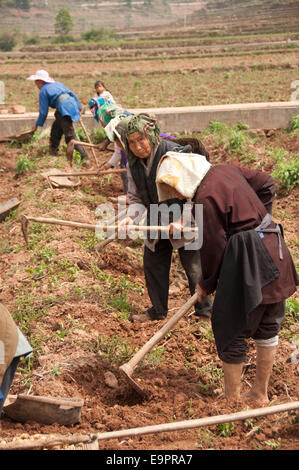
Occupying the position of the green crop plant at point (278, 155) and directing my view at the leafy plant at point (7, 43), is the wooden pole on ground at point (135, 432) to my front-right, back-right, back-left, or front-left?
back-left

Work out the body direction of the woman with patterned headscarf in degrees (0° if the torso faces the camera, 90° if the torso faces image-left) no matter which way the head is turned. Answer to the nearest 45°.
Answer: approximately 45°

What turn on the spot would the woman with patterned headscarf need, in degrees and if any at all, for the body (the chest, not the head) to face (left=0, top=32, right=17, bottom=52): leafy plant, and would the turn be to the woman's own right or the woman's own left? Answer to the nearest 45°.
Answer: approximately 135° to the woman's own right

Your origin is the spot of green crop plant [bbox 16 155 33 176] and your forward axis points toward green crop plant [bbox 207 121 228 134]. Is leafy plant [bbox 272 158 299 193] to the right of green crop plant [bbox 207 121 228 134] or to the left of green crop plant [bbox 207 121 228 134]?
right

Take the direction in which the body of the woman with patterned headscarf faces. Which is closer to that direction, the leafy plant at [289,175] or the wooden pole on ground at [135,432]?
the wooden pole on ground

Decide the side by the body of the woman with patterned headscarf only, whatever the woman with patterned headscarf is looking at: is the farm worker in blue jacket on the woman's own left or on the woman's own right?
on the woman's own right

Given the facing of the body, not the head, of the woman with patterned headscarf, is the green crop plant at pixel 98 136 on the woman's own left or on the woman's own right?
on the woman's own right

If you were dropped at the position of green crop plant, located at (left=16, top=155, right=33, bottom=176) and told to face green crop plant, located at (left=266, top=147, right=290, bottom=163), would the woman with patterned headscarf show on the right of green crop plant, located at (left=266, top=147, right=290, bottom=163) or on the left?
right

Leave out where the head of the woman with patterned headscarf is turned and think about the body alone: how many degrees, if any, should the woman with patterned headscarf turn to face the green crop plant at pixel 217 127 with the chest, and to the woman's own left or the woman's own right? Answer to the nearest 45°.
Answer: approximately 135° to the woman's own right

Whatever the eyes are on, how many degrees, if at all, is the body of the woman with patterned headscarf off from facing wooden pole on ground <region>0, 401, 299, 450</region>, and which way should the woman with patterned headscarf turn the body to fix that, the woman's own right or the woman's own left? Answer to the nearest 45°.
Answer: approximately 45° to the woman's own left
